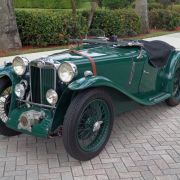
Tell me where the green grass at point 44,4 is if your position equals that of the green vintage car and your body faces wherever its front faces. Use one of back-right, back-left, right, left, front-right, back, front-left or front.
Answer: back-right

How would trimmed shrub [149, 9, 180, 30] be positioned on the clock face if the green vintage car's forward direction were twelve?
The trimmed shrub is roughly at 5 o'clock from the green vintage car.

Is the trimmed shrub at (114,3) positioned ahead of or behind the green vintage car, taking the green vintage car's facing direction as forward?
behind

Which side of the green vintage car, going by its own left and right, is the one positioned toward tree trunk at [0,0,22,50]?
right

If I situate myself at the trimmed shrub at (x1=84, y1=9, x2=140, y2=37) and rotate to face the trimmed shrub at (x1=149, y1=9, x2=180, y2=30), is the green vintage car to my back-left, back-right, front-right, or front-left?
back-right

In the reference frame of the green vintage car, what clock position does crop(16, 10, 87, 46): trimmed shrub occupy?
The trimmed shrub is roughly at 4 o'clock from the green vintage car.

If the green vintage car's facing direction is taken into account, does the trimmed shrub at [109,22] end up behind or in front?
behind

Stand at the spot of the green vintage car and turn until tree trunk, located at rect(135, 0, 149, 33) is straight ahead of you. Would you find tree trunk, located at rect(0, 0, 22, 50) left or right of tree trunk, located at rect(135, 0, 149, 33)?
left

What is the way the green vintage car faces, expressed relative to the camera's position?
facing the viewer and to the left of the viewer

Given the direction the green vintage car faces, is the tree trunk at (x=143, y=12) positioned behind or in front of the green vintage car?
behind

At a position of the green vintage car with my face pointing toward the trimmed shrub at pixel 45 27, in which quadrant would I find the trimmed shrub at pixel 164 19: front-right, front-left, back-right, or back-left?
front-right
